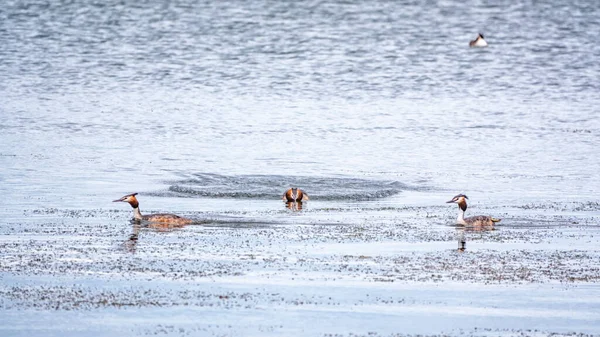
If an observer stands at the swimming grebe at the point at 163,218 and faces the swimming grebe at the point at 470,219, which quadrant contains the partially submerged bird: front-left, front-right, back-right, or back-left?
front-left

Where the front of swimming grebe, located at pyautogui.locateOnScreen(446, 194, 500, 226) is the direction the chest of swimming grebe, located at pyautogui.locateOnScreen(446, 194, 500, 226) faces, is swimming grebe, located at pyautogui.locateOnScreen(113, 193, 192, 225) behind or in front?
in front

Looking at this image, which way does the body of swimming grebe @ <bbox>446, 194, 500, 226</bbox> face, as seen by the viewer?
to the viewer's left

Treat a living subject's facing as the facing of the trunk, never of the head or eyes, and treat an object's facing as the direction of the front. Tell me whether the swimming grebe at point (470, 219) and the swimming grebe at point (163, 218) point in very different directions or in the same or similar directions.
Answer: same or similar directions

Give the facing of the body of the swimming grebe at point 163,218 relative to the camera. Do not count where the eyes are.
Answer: to the viewer's left

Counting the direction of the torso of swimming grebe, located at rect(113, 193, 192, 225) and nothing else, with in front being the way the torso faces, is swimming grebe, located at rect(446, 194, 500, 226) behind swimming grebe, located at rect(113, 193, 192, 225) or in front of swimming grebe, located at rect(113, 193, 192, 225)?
behind

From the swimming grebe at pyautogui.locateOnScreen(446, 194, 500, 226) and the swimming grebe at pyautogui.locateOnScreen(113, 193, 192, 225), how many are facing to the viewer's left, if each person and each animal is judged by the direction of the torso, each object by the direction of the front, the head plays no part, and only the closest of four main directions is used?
2

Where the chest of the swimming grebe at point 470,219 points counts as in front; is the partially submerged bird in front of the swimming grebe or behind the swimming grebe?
in front
